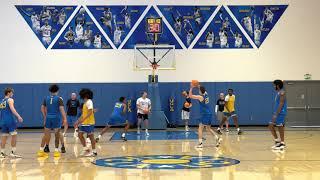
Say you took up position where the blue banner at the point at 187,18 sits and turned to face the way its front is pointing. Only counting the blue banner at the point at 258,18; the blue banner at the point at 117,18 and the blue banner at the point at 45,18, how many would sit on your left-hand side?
1

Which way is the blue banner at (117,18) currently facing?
toward the camera

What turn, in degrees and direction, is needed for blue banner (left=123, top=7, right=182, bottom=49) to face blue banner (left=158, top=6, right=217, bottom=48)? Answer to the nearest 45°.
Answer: approximately 90° to its left

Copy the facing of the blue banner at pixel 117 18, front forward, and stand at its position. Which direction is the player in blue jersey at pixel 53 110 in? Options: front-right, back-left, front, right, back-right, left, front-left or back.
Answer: front

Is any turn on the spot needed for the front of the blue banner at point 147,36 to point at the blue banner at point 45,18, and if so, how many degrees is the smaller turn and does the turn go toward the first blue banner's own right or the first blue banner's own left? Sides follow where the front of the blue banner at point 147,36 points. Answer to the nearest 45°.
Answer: approximately 90° to the first blue banner's own right

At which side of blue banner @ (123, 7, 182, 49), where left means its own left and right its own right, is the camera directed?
front

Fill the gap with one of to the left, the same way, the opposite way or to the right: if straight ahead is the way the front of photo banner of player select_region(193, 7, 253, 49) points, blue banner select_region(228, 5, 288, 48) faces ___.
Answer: the same way

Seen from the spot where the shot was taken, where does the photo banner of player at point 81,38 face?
facing the viewer

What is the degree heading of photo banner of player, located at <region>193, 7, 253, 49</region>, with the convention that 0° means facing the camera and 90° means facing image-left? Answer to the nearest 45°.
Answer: approximately 0°

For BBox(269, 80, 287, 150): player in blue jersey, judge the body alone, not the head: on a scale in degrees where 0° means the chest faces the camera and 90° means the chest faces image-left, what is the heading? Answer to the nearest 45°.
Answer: approximately 90°

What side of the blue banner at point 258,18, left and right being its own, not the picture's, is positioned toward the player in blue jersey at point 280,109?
front

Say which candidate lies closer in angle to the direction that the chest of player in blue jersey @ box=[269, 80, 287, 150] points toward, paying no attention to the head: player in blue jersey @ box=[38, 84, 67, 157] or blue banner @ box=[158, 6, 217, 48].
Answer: the player in blue jersey

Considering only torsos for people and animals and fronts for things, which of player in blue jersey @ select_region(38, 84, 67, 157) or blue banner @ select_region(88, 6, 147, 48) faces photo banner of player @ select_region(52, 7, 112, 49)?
the player in blue jersey

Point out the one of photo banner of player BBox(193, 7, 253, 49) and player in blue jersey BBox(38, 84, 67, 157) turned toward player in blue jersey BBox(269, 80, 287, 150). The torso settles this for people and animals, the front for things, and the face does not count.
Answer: the photo banner of player

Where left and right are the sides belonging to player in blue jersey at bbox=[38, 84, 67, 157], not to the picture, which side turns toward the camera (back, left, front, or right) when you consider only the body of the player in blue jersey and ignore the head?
back

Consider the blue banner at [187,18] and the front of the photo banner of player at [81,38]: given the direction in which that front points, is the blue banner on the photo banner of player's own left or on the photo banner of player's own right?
on the photo banner of player's own left

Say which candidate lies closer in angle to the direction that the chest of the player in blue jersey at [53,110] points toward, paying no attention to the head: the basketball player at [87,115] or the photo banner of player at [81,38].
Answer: the photo banner of player

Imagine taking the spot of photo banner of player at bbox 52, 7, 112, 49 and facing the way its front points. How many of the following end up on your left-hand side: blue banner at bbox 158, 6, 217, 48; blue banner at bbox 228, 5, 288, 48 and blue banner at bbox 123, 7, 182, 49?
3

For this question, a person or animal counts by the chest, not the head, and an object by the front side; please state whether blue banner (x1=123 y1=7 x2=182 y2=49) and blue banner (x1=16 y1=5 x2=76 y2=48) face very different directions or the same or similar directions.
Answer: same or similar directions
